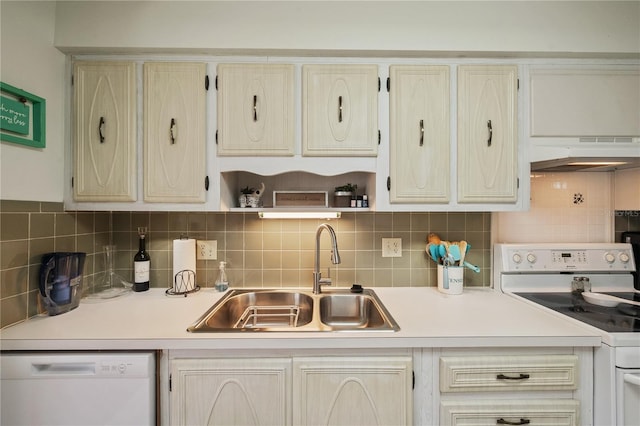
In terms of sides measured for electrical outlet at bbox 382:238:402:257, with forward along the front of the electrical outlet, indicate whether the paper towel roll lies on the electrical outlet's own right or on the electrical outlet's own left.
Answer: on the electrical outlet's own right

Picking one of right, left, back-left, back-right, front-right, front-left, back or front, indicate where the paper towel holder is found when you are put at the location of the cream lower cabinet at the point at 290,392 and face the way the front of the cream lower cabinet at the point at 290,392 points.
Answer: back-right

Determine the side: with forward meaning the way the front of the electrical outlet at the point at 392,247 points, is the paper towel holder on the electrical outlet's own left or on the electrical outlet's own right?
on the electrical outlet's own right

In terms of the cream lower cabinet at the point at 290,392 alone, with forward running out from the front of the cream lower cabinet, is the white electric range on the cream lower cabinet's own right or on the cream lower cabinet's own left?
on the cream lower cabinet's own left

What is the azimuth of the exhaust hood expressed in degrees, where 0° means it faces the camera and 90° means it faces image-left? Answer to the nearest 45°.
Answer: approximately 0°

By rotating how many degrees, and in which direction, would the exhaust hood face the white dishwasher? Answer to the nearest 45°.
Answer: approximately 45° to its right

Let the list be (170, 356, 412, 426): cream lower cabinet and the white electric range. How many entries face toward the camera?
2

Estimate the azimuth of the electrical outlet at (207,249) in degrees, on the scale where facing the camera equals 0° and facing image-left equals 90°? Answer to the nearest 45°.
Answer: approximately 0°

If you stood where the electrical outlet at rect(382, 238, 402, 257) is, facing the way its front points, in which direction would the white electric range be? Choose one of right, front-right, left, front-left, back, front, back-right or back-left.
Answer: left
